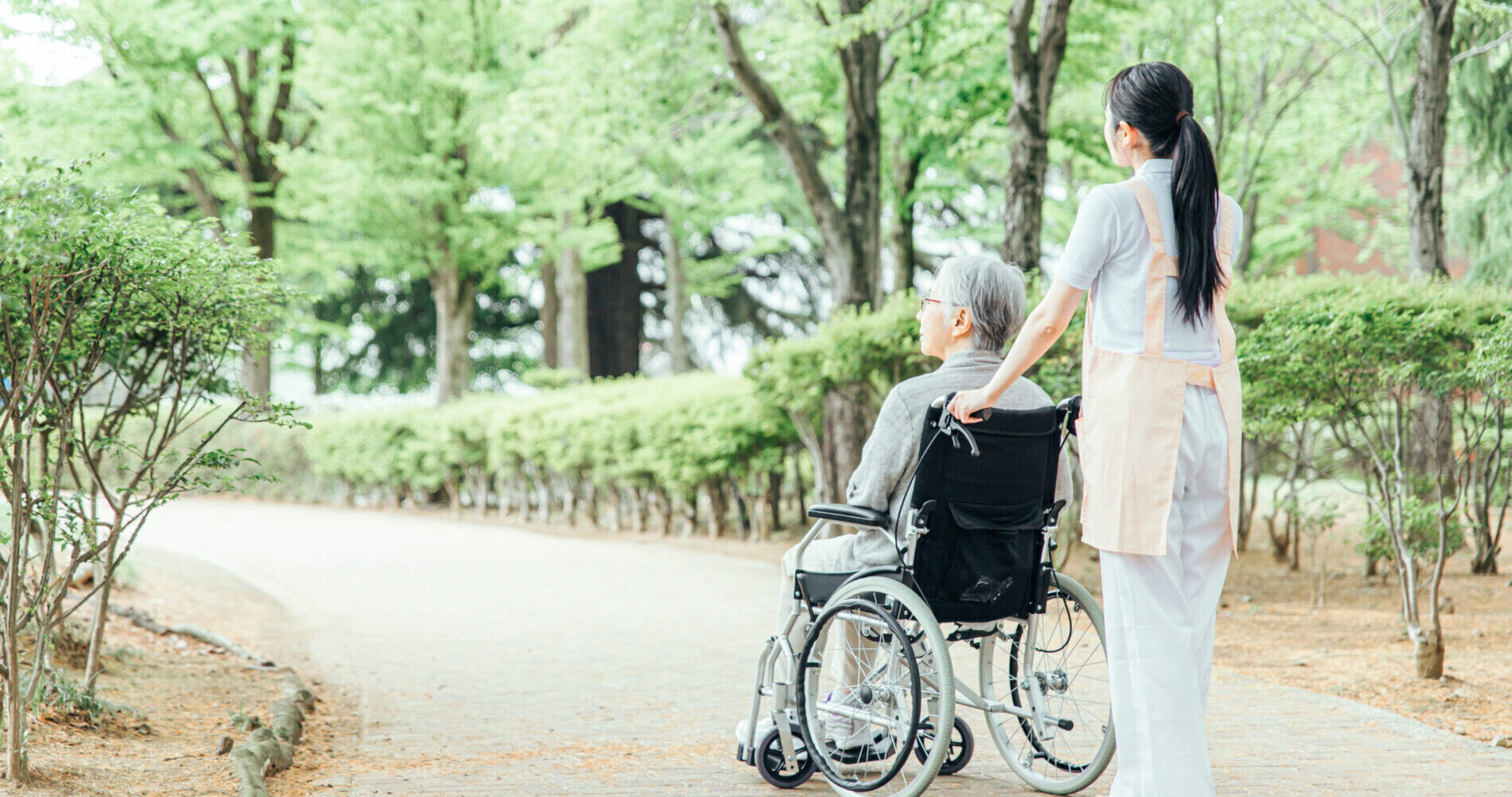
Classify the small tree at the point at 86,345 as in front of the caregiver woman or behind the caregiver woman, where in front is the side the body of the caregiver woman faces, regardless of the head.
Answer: in front

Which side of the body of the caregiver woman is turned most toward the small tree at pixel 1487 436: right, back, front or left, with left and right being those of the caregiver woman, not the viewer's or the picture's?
right

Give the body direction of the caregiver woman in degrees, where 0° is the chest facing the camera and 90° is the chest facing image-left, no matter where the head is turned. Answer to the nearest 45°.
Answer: approximately 135°

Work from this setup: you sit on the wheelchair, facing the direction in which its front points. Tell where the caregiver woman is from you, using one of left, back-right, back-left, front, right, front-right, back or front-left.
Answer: back

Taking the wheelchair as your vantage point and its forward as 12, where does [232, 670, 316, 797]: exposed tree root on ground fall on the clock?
The exposed tree root on ground is roughly at 11 o'clock from the wheelchair.

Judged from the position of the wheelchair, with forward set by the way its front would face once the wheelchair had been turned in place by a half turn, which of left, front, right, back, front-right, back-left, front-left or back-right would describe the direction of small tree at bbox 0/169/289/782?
back-right

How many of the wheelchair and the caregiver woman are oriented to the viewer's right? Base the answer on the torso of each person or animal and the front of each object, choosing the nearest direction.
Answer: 0

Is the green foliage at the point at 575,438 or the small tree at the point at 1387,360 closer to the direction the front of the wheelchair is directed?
the green foliage

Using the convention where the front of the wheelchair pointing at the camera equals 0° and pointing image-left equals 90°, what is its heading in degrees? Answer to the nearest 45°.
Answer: approximately 135°

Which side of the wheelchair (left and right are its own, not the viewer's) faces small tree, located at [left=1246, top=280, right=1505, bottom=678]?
right

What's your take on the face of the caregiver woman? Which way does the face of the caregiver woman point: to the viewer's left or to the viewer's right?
to the viewer's left

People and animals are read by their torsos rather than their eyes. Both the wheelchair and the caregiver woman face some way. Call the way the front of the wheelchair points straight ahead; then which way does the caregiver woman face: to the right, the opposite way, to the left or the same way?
the same way

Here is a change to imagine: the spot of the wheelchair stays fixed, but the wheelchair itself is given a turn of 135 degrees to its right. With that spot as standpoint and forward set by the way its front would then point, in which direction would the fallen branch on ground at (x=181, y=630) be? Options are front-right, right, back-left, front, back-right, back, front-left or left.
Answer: back-left

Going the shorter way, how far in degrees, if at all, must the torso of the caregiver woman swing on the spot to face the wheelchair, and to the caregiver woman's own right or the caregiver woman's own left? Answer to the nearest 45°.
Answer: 0° — they already face it
